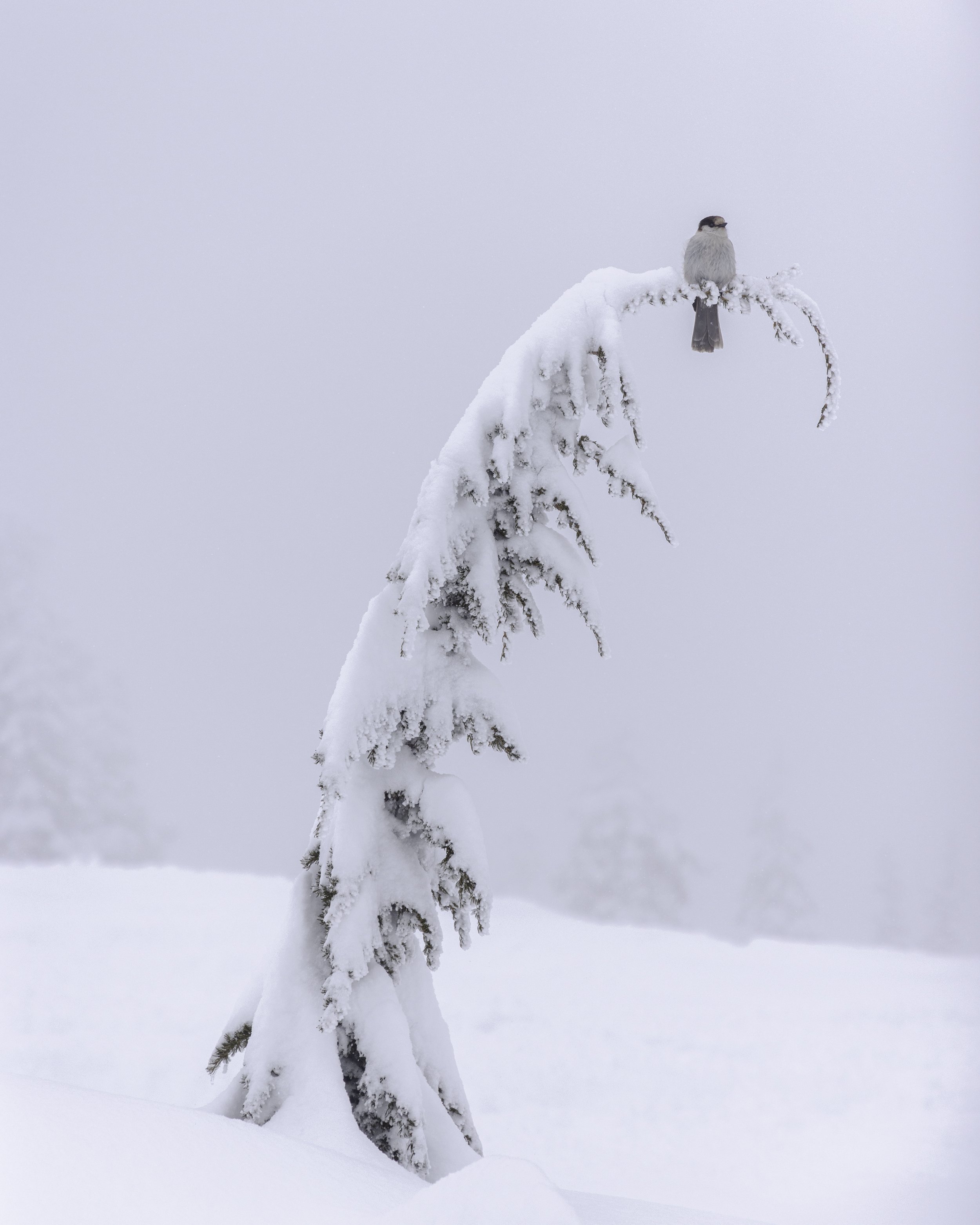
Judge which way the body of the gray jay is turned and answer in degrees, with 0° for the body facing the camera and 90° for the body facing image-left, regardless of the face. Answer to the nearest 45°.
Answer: approximately 0°

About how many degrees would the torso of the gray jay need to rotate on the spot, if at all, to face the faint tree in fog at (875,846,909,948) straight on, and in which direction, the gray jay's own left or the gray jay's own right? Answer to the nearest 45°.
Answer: approximately 180°

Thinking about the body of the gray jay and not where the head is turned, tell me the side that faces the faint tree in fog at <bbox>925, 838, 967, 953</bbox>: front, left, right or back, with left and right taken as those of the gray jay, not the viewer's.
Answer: back

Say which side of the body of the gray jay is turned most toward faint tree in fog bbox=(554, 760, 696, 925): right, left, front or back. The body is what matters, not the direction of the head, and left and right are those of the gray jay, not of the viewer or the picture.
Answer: back
